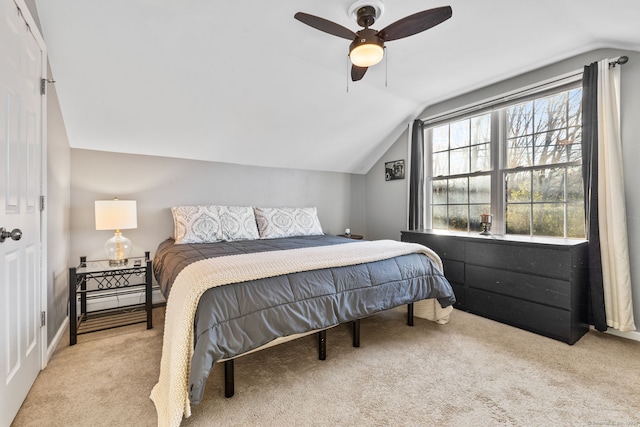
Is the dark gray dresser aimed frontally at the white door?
yes

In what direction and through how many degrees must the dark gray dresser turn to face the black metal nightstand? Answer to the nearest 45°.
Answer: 0° — it already faces it

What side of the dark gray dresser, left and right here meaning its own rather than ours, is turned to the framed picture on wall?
right

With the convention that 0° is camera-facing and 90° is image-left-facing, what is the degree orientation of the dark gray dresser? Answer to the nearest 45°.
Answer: approximately 45°

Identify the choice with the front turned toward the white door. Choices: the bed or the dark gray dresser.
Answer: the dark gray dresser

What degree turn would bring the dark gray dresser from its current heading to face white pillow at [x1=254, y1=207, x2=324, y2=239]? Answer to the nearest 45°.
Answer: approximately 45° to its right

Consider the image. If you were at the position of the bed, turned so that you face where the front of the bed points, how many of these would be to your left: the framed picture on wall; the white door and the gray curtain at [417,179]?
2

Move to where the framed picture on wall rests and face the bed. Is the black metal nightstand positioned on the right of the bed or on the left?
right
